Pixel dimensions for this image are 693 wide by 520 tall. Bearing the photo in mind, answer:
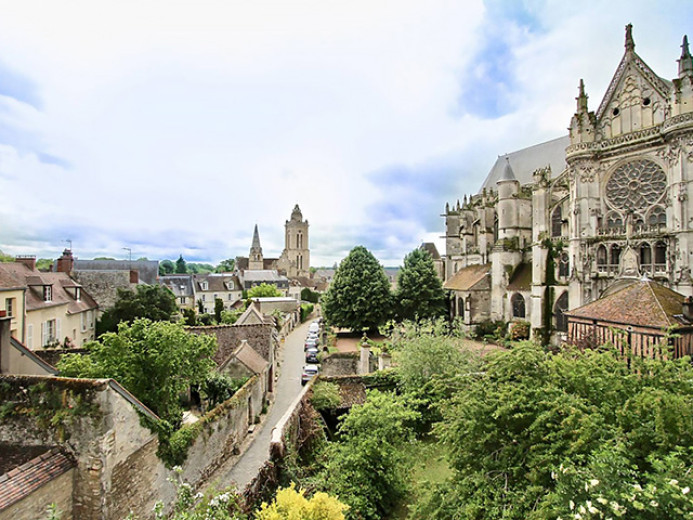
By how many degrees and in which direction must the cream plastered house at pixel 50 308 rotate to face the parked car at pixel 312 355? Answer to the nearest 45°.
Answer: approximately 45° to its left

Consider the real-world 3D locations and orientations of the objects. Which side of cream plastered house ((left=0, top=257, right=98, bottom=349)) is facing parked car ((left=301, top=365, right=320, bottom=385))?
front

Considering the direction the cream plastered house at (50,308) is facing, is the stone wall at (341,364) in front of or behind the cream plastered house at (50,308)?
in front

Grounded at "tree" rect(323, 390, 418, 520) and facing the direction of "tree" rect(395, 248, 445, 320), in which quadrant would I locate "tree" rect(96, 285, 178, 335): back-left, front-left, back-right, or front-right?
front-left

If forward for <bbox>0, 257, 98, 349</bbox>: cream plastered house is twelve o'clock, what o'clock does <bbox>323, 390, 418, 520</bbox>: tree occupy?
The tree is roughly at 1 o'clock from the cream plastered house.

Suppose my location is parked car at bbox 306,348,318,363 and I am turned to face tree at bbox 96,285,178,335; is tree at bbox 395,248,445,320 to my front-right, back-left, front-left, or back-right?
back-right

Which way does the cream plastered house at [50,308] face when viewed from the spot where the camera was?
facing the viewer and to the right of the viewer

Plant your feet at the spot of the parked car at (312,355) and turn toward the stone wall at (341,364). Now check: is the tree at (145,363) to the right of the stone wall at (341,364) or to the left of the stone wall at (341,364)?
right

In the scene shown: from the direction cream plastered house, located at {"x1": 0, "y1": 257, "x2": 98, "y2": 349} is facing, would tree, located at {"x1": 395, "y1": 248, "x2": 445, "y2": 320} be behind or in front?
in front

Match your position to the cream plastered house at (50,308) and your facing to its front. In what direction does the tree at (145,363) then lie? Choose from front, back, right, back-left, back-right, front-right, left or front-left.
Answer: front-right

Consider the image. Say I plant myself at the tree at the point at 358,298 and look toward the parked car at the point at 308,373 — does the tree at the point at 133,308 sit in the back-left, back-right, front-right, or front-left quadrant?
front-right

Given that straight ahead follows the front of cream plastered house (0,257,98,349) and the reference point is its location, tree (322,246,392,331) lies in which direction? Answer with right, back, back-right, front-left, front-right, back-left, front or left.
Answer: front-left
